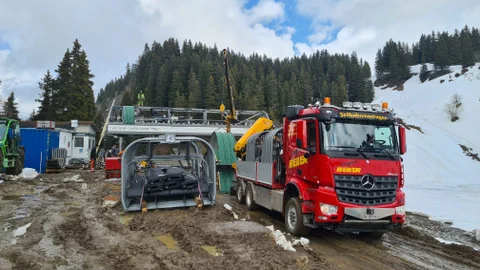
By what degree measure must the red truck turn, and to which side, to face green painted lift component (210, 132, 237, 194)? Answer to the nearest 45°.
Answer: approximately 180°

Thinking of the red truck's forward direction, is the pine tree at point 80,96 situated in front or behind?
behind

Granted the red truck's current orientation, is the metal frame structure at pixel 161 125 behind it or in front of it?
behind

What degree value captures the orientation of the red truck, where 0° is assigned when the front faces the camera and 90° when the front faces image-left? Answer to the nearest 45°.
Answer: approximately 315°

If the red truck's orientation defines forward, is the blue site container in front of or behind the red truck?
behind
